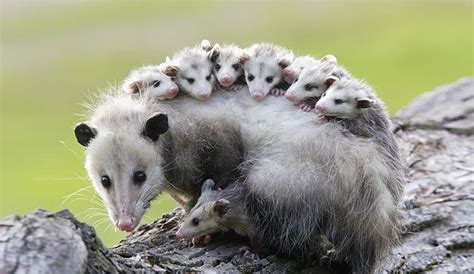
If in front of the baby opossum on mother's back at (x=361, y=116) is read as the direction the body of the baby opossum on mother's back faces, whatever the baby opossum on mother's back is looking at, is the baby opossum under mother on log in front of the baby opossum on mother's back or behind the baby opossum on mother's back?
in front

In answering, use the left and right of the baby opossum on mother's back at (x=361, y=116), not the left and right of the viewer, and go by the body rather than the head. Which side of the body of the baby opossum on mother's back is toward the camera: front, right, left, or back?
left

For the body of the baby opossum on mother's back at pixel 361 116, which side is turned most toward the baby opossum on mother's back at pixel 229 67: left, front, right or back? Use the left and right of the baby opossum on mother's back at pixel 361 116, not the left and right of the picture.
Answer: front

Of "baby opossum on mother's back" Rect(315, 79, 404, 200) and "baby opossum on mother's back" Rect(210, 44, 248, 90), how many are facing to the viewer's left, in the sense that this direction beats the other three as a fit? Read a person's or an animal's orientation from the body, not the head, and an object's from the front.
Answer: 1

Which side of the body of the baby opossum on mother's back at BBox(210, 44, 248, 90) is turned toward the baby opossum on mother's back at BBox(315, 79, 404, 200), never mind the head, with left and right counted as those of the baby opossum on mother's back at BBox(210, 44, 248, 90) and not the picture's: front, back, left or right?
left
